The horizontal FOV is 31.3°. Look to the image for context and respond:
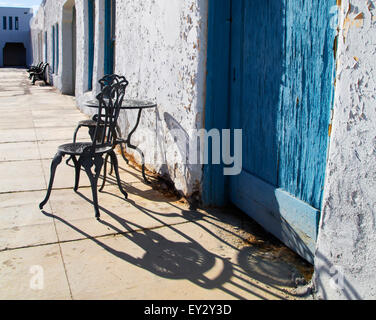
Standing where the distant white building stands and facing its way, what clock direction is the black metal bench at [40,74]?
The black metal bench is roughly at 12 o'clock from the distant white building.

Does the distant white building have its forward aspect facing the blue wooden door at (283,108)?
yes

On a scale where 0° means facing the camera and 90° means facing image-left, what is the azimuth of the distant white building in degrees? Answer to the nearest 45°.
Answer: approximately 0°
